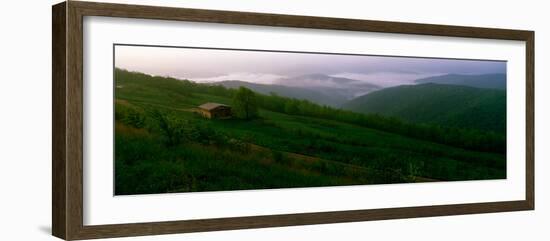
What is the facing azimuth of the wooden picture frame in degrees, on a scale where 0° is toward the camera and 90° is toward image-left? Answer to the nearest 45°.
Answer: approximately 315°
